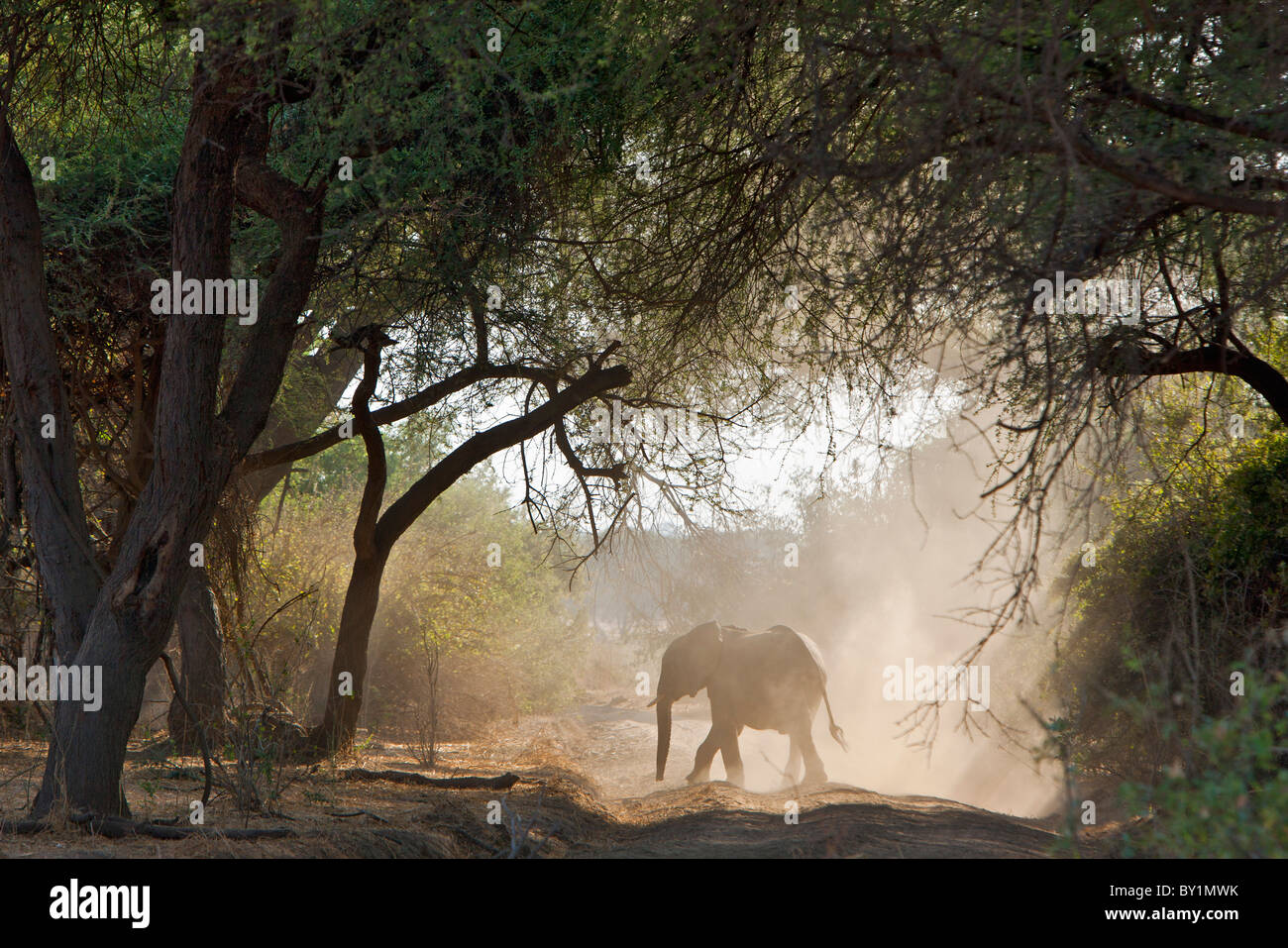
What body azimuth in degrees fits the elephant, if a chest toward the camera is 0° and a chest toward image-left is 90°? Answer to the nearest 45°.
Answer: approximately 90°
